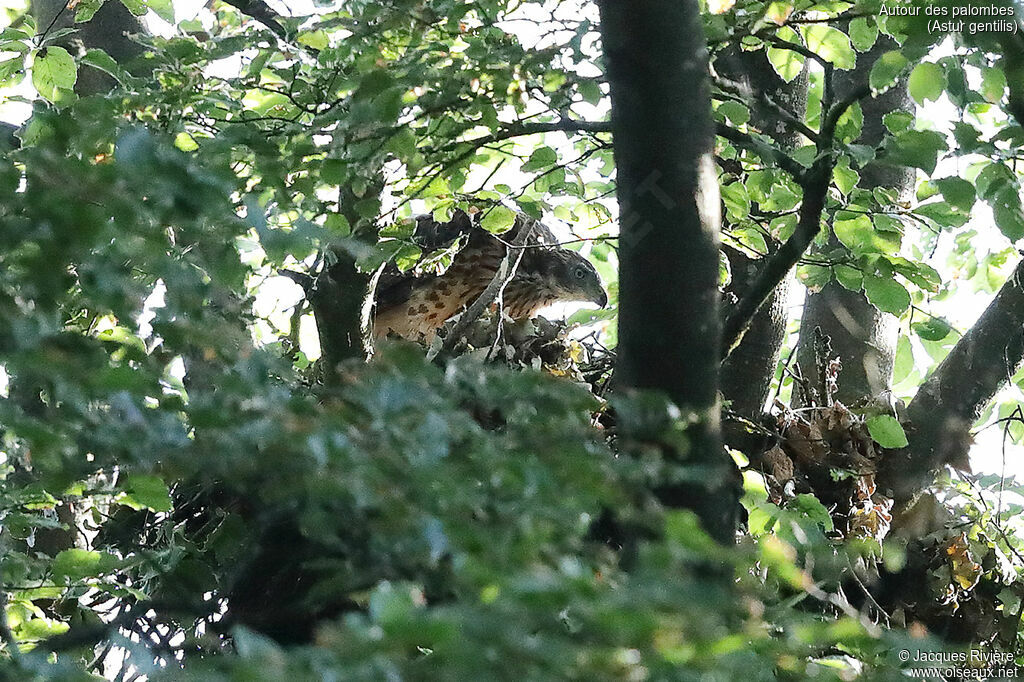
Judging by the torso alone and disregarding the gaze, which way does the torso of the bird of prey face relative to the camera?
to the viewer's right
